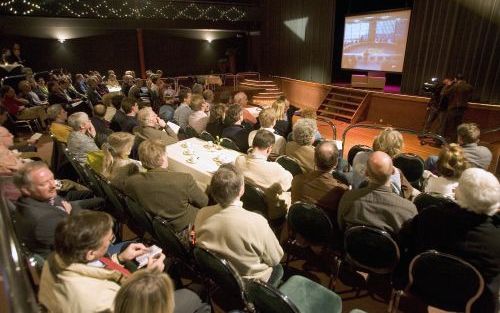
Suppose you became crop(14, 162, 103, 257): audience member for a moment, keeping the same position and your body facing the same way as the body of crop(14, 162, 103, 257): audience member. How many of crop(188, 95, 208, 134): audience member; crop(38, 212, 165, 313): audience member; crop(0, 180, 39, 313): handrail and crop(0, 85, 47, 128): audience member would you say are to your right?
2

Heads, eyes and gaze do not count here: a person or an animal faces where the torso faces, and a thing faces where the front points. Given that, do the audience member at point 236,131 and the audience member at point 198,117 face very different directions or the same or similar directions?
same or similar directions

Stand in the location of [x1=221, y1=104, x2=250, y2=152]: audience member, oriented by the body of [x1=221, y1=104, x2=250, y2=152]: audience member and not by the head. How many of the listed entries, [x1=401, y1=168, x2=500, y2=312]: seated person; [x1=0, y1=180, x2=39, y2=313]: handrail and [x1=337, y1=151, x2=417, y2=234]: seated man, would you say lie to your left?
0

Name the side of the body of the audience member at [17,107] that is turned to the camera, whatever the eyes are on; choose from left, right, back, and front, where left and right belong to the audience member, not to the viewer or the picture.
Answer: right

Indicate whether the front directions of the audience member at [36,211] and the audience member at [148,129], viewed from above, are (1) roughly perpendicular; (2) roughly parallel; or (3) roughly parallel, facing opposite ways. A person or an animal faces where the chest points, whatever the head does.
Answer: roughly parallel

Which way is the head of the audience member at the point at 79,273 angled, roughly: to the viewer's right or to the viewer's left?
to the viewer's right

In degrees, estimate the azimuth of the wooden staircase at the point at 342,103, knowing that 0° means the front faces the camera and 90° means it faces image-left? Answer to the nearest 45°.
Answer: approximately 45°

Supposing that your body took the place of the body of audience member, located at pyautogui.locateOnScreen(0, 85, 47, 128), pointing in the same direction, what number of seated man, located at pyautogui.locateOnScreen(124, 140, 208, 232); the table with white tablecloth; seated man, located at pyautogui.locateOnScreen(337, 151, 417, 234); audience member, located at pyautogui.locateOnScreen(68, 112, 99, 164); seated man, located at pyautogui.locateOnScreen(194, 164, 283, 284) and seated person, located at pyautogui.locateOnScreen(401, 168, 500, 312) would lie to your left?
0

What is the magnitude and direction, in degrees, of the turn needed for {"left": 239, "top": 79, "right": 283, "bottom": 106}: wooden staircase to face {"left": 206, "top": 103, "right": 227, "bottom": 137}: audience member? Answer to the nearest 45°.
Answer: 0° — it already faces them

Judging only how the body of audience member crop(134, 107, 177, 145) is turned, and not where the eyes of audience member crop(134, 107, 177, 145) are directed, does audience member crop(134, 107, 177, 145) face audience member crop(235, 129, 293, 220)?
no

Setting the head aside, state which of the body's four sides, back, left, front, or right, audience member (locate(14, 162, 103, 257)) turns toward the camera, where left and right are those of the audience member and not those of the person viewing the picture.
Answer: right

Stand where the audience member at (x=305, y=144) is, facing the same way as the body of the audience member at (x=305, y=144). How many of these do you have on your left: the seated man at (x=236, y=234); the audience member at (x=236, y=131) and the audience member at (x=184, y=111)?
2

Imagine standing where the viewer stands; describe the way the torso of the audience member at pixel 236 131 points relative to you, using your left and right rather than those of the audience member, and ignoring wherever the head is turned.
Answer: facing away from the viewer and to the right of the viewer

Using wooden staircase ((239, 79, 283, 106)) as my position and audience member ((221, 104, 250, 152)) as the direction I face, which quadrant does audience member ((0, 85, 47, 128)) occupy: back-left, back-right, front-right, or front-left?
front-right

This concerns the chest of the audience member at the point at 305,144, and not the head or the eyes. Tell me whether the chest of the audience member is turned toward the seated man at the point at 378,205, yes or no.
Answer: no

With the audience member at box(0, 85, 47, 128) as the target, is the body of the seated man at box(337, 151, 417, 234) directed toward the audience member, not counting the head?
no

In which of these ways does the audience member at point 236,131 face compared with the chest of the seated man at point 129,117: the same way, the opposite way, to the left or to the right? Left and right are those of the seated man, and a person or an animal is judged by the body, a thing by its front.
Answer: the same way

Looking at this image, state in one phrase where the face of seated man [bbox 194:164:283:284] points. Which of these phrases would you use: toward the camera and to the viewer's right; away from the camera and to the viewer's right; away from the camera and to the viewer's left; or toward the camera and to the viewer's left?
away from the camera and to the viewer's right

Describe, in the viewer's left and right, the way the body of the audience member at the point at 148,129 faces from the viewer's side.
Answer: facing to the right of the viewer

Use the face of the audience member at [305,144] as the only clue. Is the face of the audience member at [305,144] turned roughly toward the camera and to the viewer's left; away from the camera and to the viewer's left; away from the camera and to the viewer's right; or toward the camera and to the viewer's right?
away from the camera and to the viewer's right

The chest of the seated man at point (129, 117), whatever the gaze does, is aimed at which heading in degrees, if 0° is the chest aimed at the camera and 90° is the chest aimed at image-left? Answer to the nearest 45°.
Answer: approximately 225°
